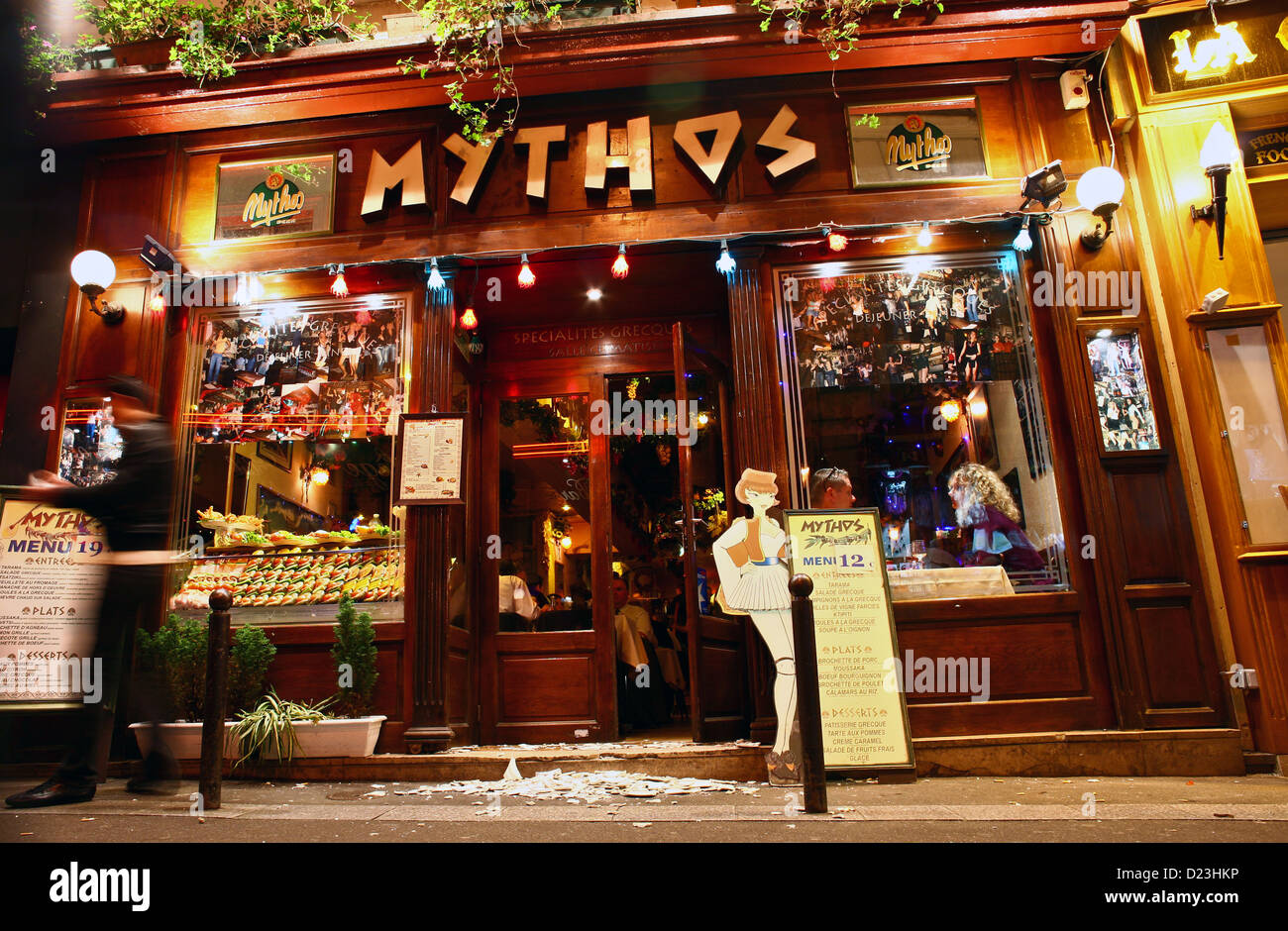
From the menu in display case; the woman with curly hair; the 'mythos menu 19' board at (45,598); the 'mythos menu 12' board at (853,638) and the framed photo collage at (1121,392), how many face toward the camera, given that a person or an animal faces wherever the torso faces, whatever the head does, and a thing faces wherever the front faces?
4

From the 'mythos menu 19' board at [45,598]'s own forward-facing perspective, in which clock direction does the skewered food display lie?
The skewered food display is roughly at 9 o'clock from the 'mythos menu 19' board.

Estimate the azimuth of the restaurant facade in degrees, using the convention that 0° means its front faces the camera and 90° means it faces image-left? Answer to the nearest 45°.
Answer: approximately 0°

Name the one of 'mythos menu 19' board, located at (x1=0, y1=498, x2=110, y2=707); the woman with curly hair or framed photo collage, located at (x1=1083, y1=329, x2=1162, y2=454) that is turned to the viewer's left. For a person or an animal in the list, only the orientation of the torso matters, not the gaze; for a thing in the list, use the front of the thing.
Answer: the woman with curly hair

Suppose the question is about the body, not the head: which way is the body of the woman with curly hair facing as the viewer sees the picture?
to the viewer's left

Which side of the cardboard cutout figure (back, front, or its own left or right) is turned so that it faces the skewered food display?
right

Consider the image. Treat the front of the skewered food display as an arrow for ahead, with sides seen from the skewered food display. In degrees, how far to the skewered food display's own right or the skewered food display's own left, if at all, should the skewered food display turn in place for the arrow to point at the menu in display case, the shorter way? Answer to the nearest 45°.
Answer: approximately 45° to the skewered food display's own left
